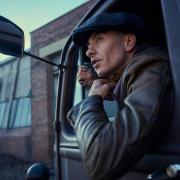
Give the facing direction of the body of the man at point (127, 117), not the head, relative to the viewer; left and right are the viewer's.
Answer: facing to the left of the viewer

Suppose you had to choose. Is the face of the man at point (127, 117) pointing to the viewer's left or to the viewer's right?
to the viewer's left
